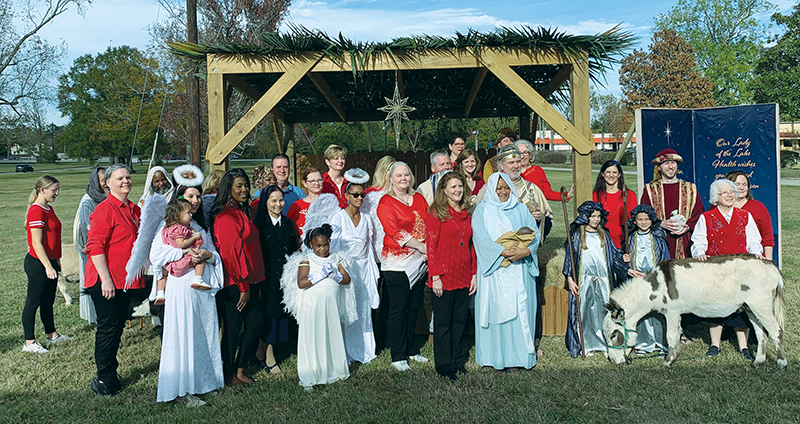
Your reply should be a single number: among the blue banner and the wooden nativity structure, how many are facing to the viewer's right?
0

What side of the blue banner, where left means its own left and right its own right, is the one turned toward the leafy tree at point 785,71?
back

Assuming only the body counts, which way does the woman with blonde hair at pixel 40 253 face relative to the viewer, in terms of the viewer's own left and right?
facing to the right of the viewer

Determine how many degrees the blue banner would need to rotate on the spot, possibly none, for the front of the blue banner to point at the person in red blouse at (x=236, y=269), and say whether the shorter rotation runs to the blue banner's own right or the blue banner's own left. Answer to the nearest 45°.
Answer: approximately 45° to the blue banner's own right

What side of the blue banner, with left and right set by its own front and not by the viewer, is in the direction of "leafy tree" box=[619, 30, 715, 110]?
back
